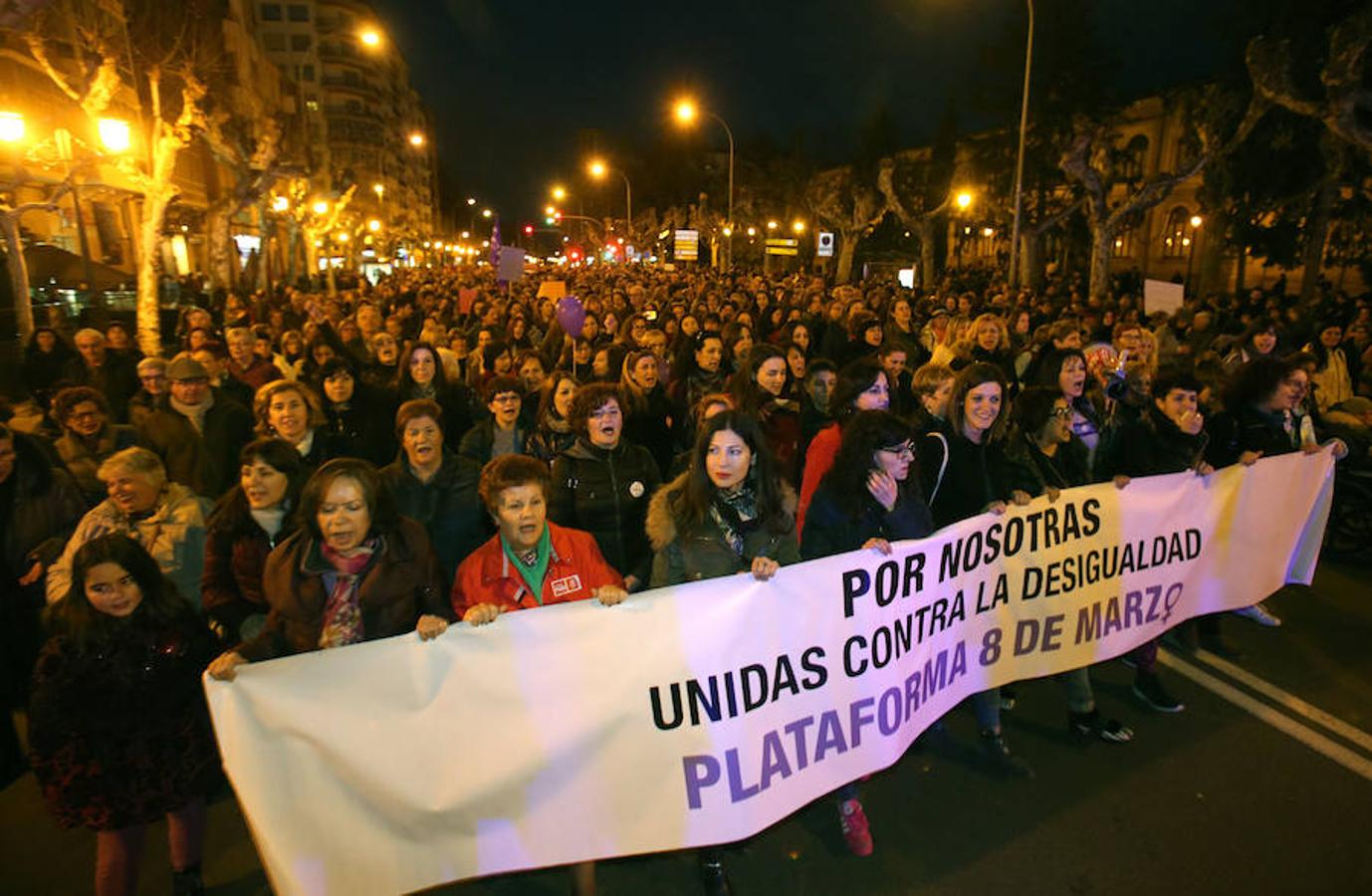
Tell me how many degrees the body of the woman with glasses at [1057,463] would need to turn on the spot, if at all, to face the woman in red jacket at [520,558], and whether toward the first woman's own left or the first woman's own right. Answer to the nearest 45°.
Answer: approximately 90° to the first woman's own right

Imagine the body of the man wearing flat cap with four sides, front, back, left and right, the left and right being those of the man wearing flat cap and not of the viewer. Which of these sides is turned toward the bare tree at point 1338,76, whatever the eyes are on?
left

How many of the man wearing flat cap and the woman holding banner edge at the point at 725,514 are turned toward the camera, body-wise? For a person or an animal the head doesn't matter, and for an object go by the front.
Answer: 2

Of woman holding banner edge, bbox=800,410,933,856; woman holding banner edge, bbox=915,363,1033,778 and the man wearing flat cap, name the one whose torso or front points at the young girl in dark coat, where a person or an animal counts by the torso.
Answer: the man wearing flat cap

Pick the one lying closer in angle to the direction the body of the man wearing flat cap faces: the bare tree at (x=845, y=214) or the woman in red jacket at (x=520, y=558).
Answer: the woman in red jacket

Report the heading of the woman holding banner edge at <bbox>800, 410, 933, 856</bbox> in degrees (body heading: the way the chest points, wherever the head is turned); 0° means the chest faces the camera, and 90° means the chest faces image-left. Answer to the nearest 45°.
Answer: approximately 315°

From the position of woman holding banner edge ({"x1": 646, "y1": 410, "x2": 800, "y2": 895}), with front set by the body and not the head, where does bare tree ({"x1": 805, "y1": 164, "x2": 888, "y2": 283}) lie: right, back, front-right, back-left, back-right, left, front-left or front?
back

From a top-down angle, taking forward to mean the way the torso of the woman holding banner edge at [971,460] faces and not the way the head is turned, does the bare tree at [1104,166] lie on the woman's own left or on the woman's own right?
on the woman's own left

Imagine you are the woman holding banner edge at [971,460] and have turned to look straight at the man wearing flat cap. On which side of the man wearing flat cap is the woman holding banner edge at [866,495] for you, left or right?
left

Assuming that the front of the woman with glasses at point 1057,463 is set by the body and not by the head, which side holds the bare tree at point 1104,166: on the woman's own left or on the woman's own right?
on the woman's own left

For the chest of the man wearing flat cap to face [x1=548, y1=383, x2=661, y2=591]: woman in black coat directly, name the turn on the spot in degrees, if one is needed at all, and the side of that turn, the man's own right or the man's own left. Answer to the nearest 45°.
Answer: approximately 45° to the man's own left

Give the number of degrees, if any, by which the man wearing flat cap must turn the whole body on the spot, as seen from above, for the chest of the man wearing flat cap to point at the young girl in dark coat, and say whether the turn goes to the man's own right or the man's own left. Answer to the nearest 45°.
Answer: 0° — they already face them

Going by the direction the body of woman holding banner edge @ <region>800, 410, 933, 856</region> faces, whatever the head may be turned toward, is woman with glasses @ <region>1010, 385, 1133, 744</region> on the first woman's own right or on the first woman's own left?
on the first woman's own left
